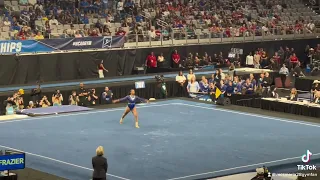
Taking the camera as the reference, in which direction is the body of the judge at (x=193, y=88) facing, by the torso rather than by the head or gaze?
toward the camera

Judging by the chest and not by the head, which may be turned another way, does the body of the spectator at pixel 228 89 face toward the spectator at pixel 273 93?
no

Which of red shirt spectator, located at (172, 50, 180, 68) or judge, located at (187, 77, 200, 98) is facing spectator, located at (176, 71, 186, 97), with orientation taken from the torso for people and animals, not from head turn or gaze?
the red shirt spectator

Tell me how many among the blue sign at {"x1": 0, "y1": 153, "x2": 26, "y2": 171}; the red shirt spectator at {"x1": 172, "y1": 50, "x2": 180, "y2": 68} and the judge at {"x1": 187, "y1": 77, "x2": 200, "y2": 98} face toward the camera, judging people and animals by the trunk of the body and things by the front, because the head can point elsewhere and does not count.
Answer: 3

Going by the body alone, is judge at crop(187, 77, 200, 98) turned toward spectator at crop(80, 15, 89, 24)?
no

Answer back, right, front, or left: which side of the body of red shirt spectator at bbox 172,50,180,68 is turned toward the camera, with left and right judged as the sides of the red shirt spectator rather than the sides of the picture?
front

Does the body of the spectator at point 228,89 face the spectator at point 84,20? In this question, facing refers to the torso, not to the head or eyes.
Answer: no

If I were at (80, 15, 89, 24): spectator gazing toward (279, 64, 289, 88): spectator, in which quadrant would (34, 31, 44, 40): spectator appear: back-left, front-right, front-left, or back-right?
back-right

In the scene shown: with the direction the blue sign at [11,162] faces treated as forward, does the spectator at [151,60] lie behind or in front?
behind

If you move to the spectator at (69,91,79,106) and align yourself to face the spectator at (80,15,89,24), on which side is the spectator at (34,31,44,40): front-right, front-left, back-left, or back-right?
front-left

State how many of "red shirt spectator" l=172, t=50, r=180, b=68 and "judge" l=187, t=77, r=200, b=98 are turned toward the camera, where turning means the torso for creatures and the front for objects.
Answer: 2

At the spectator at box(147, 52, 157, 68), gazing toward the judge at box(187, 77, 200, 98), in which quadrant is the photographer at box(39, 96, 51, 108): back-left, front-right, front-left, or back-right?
front-right

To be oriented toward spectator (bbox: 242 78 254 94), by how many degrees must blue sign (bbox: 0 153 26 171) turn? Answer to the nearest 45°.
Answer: approximately 135° to its left

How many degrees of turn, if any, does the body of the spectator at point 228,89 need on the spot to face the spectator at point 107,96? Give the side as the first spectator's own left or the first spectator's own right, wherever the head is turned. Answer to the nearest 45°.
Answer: approximately 45° to the first spectator's own right

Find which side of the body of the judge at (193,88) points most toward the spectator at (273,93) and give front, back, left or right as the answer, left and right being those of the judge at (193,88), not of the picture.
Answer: left
